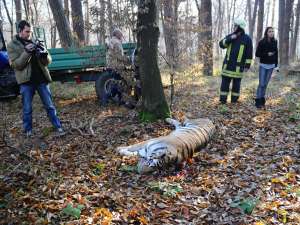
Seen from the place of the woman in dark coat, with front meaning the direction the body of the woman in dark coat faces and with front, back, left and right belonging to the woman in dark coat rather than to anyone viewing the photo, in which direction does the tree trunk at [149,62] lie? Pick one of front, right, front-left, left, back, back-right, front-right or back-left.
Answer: right

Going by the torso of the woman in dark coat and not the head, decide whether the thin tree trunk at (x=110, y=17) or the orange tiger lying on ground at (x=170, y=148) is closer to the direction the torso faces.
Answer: the orange tiger lying on ground

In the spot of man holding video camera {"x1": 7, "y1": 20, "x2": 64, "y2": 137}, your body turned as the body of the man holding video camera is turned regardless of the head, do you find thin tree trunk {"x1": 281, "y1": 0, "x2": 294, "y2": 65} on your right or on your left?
on your left

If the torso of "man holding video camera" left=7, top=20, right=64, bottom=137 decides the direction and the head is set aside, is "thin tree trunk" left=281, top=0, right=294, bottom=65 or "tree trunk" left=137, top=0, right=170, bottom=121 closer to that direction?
the tree trunk

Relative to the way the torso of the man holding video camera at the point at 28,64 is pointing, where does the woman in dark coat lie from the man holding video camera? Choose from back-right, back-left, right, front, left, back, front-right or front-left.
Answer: front-left

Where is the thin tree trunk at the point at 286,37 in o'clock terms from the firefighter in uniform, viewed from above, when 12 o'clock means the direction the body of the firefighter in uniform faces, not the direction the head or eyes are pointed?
The thin tree trunk is roughly at 5 o'clock from the firefighter in uniform.

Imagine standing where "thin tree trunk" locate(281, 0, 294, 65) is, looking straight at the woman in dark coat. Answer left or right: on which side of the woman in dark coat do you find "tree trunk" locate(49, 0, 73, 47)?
right

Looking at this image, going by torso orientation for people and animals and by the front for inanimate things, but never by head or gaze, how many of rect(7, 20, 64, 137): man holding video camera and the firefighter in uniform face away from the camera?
0

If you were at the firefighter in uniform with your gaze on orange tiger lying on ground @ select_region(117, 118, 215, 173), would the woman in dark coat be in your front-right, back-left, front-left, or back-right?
back-left

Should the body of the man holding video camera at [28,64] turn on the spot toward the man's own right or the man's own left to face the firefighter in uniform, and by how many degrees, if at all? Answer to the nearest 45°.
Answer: approximately 45° to the man's own left

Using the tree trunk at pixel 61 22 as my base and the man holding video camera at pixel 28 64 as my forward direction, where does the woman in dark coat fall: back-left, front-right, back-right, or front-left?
front-left

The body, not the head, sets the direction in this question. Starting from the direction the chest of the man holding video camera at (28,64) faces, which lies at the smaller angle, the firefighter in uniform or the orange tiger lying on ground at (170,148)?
the orange tiger lying on ground

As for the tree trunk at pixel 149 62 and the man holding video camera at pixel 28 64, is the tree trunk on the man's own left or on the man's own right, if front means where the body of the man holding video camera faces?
on the man's own left
